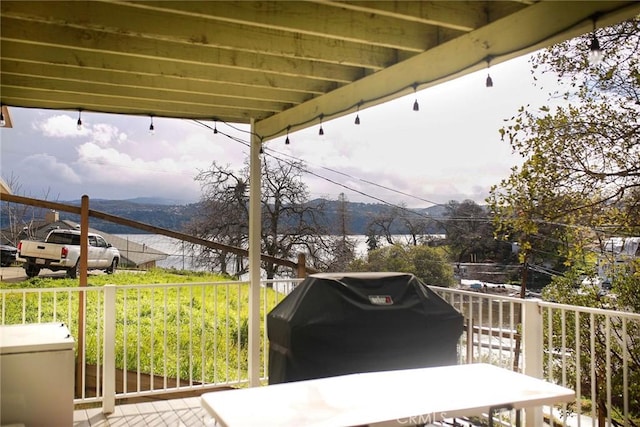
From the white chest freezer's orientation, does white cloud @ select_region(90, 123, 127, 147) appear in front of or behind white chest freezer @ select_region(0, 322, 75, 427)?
behind

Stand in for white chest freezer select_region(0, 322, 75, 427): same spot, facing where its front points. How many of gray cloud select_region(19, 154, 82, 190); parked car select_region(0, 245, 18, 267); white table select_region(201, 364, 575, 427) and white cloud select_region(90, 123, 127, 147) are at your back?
3

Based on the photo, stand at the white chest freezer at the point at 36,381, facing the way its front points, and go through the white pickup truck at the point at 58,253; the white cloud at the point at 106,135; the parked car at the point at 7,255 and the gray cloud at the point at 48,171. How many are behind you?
4

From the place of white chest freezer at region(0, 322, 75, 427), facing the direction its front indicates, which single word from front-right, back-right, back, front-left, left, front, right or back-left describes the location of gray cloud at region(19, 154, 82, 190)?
back

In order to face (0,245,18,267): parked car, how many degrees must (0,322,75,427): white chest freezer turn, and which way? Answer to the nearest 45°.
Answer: approximately 180°

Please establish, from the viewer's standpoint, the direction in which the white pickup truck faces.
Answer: facing away from the viewer and to the right of the viewer

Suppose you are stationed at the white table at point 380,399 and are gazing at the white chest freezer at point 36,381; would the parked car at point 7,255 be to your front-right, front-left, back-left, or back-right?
front-right

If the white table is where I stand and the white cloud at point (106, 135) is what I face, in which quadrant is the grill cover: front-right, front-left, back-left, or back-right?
front-right

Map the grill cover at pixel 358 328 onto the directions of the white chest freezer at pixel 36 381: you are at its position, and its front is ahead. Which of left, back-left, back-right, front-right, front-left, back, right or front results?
left

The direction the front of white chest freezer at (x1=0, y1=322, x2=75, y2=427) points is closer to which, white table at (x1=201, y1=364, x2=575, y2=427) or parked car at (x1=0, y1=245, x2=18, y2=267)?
the white table

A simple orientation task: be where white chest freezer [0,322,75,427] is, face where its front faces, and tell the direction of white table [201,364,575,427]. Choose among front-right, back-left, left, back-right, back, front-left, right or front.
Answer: front-left

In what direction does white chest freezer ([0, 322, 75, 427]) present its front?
toward the camera

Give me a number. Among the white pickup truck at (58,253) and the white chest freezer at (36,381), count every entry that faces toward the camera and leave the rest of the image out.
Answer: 1

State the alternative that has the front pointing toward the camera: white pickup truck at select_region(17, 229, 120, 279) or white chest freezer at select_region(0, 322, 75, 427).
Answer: the white chest freezer
